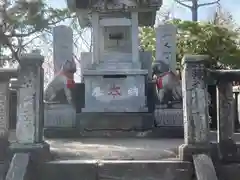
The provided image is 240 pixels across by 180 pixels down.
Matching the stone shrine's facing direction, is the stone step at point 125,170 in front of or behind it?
in front

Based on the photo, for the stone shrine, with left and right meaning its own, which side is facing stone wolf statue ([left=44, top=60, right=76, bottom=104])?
right

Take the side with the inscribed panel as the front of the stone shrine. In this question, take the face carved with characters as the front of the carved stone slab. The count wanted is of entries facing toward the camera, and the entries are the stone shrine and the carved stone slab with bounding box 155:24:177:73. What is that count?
2

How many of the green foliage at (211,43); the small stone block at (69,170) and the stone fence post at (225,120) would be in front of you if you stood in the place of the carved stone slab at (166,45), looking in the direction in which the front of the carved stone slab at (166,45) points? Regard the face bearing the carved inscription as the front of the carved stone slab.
2

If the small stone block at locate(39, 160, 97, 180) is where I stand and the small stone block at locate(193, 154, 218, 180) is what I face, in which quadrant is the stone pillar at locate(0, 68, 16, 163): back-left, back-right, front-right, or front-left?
back-left

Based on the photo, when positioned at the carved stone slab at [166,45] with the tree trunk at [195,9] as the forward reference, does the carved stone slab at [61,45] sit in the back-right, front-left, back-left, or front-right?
back-left

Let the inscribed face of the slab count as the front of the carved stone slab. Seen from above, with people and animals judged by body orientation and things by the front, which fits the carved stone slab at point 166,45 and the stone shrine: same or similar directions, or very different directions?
same or similar directions

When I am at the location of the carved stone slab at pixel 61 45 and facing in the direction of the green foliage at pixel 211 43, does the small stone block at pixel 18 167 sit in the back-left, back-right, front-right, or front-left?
back-right

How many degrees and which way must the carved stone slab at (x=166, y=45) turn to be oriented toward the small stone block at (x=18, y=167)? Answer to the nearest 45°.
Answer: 0° — it already faces it

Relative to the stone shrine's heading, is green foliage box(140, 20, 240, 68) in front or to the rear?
to the rear

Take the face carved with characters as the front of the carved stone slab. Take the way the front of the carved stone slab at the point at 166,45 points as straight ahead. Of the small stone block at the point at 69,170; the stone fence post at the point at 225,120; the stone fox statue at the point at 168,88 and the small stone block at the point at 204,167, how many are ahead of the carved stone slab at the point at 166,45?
4

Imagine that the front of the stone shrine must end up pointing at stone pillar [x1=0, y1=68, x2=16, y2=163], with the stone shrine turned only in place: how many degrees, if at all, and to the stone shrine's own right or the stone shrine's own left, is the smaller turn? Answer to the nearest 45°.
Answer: approximately 45° to the stone shrine's own right

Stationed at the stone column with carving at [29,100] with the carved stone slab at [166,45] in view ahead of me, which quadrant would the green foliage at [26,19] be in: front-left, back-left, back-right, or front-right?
front-left

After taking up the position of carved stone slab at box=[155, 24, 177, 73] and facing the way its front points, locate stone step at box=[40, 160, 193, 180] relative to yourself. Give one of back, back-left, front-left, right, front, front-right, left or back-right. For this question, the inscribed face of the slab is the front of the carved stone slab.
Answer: front

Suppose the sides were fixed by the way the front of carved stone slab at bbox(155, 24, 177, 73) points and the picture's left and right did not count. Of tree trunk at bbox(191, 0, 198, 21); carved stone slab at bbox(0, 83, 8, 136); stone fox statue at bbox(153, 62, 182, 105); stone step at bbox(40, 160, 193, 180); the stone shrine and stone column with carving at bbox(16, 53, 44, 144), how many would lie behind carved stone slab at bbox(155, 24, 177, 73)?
1

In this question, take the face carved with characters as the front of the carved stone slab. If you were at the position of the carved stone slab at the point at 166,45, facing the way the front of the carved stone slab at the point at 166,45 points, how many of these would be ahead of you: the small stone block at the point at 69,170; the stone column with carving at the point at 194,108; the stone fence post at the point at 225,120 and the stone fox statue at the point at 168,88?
4

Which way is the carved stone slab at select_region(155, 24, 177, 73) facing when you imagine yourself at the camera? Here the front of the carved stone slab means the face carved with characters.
facing the viewer

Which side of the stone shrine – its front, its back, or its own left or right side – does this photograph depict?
front
